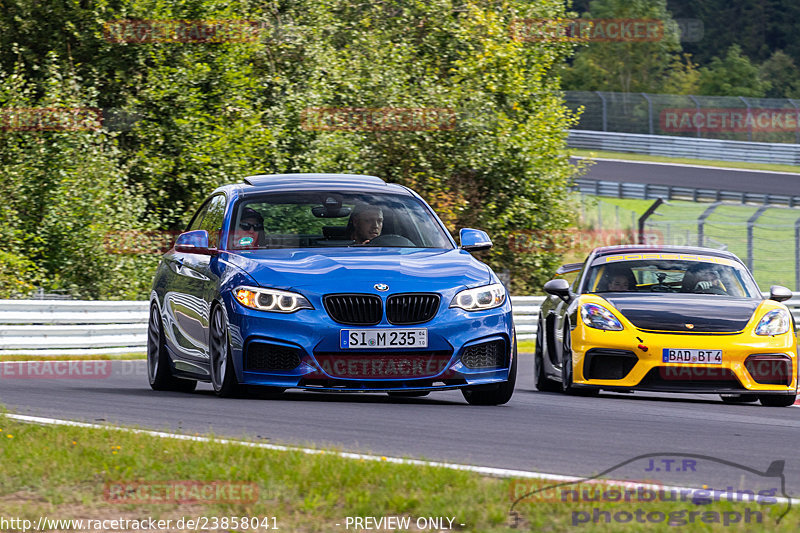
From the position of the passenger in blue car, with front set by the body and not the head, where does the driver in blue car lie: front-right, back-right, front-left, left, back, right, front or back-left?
left

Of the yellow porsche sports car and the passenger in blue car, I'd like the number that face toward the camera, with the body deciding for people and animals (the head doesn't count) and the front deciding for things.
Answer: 2

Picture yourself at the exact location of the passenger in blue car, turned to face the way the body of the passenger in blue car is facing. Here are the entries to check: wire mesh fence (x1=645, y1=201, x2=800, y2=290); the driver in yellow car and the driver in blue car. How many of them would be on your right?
0

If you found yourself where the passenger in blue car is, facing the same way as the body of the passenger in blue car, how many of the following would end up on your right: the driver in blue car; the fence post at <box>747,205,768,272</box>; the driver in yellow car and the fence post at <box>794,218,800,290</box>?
0

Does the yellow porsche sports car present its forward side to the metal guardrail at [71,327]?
no

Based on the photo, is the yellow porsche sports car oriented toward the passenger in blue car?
no

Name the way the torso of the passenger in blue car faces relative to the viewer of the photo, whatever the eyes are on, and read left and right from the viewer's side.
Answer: facing the viewer

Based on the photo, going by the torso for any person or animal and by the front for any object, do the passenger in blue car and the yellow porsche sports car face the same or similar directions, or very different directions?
same or similar directions

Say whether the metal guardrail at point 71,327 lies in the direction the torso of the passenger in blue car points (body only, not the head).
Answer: no

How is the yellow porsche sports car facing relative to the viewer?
toward the camera

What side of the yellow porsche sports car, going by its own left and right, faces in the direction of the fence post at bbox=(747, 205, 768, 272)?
back

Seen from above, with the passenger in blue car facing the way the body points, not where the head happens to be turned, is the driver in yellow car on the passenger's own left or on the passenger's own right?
on the passenger's own left

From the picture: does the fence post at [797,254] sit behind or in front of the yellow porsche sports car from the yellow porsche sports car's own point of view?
behind

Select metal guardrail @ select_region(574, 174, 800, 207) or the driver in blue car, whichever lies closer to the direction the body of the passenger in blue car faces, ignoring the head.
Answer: the driver in blue car

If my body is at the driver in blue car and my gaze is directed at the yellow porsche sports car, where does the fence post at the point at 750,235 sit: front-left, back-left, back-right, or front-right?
front-left

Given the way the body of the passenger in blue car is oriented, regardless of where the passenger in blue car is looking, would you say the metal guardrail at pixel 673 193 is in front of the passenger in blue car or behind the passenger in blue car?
behind
